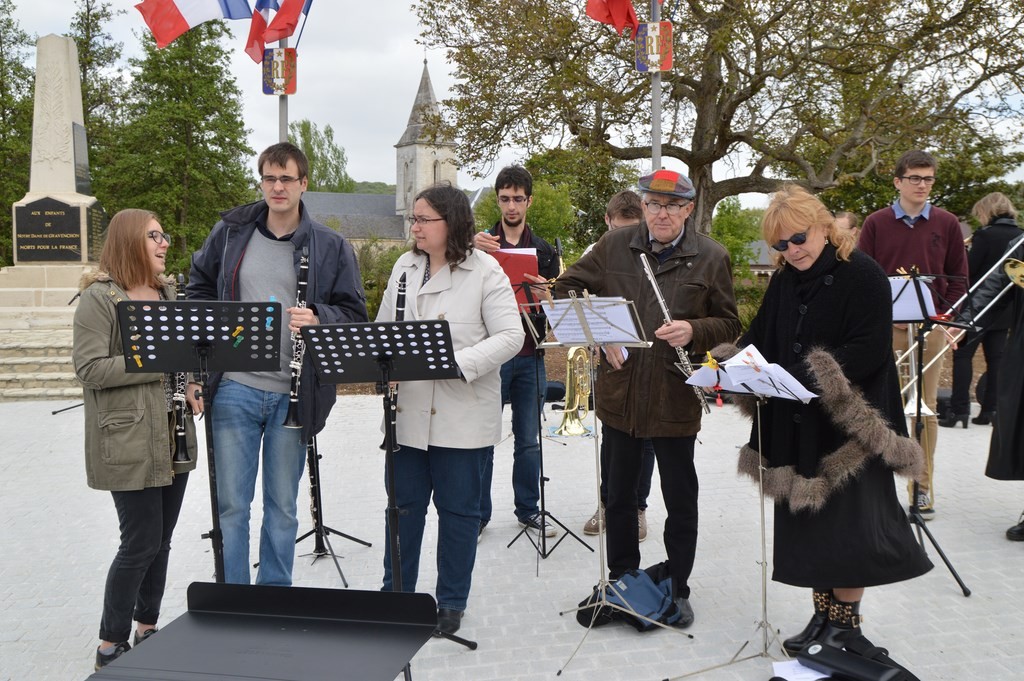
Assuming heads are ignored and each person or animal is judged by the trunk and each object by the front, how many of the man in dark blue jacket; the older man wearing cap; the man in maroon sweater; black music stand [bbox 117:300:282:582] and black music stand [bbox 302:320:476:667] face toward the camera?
3

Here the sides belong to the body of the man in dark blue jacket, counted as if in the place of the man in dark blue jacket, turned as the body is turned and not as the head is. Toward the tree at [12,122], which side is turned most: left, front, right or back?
back

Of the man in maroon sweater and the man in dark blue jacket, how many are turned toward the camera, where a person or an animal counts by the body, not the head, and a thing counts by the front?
2

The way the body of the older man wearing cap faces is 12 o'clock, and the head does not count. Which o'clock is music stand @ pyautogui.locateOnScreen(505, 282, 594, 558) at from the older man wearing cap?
The music stand is roughly at 5 o'clock from the older man wearing cap.

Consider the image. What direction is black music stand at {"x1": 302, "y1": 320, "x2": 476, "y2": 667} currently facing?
away from the camera

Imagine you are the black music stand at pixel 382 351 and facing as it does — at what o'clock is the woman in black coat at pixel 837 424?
The woman in black coat is roughly at 3 o'clock from the black music stand.

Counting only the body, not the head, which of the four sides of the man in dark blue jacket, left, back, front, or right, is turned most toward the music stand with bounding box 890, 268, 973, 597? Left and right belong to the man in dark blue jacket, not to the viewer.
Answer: left

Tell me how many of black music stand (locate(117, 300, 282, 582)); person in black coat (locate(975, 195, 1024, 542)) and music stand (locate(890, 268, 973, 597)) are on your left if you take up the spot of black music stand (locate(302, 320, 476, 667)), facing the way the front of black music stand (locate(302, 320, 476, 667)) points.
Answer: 1

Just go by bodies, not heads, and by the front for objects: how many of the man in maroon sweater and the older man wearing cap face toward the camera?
2

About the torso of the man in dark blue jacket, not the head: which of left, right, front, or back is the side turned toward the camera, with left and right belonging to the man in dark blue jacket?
front

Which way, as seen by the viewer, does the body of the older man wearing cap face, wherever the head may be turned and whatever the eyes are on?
toward the camera

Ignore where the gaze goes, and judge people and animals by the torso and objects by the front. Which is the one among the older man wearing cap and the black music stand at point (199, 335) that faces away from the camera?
the black music stand

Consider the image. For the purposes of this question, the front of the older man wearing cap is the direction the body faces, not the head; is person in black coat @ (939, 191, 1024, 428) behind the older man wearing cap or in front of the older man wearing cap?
behind

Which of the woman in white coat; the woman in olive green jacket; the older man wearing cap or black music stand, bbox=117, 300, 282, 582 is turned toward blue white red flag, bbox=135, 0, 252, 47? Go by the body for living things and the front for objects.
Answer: the black music stand

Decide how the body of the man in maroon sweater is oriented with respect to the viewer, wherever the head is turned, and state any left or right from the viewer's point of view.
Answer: facing the viewer

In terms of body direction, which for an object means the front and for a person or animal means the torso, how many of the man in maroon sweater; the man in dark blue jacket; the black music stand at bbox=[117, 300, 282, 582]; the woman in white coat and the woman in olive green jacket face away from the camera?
1

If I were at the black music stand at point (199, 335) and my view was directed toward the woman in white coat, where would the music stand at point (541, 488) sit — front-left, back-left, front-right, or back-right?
front-left

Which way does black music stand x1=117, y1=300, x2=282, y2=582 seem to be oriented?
away from the camera

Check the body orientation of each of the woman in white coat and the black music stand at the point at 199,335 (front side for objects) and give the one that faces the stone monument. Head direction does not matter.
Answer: the black music stand
